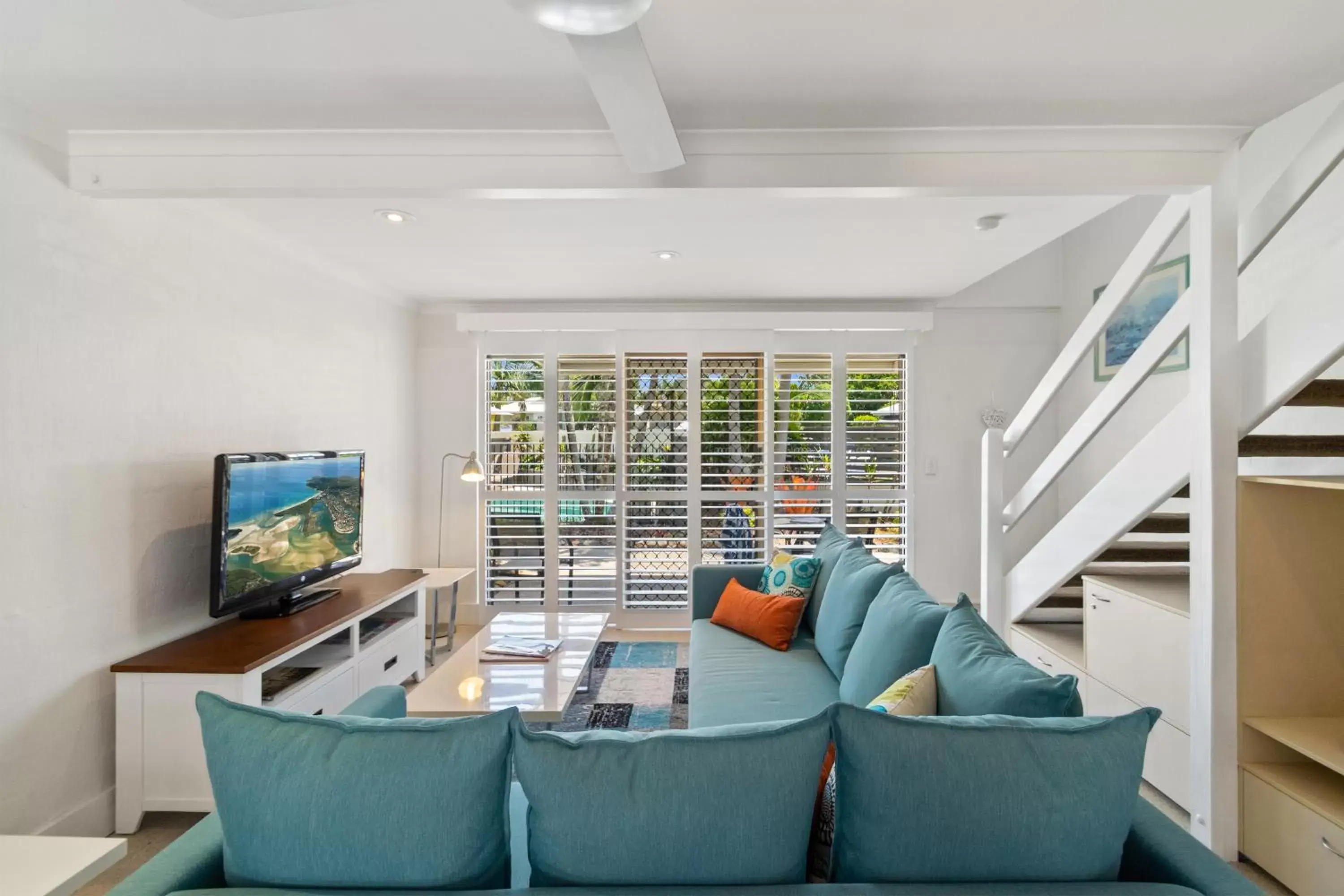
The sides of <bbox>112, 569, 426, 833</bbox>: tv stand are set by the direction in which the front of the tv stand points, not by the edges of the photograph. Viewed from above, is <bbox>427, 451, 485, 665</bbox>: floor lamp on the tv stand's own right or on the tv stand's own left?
on the tv stand's own left

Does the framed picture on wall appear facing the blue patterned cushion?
yes

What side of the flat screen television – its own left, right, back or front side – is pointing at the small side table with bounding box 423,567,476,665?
left

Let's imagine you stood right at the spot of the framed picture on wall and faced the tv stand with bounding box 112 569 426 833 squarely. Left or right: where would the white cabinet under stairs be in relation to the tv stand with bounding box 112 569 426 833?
left

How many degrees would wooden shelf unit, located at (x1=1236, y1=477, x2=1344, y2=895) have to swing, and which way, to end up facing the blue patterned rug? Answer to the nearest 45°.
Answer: approximately 45° to its right

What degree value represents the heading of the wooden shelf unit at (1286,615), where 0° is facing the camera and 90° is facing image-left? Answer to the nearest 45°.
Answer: approximately 45°

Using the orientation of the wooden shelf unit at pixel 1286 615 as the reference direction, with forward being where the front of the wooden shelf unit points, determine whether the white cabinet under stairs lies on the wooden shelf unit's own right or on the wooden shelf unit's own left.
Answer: on the wooden shelf unit's own right

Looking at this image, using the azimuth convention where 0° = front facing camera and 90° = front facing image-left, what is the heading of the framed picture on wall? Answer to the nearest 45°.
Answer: approximately 45°

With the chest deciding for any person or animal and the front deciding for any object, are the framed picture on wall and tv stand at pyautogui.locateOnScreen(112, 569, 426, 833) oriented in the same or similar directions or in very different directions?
very different directions

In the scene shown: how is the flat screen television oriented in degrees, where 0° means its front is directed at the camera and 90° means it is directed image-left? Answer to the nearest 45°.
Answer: approximately 315°
